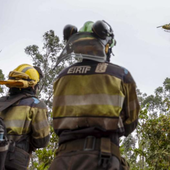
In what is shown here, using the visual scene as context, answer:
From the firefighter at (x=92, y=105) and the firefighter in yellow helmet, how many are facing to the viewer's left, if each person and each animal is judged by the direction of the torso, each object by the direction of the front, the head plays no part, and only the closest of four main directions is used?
0

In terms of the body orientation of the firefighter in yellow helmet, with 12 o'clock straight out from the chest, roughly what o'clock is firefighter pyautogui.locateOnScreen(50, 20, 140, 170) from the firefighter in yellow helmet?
The firefighter is roughly at 4 o'clock from the firefighter in yellow helmet.

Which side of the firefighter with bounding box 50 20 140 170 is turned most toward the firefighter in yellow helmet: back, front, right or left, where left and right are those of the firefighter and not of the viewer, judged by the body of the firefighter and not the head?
left

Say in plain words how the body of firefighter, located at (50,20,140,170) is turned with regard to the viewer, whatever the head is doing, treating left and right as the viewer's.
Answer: facing away from the viewer and to the right of the viewer

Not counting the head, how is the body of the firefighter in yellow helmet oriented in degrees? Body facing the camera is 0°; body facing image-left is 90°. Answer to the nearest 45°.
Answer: approximately 225°
